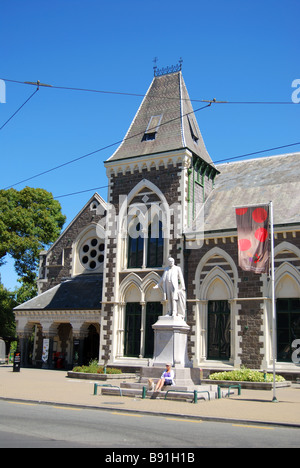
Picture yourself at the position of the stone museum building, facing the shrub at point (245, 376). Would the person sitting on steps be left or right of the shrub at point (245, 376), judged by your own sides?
right

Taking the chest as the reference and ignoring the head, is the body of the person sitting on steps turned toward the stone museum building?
no

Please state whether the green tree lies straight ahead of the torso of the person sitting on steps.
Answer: no

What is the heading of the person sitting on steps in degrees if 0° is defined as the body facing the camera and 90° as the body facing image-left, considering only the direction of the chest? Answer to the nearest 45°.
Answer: approximately 45°

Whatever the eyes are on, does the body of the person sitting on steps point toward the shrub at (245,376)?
no
